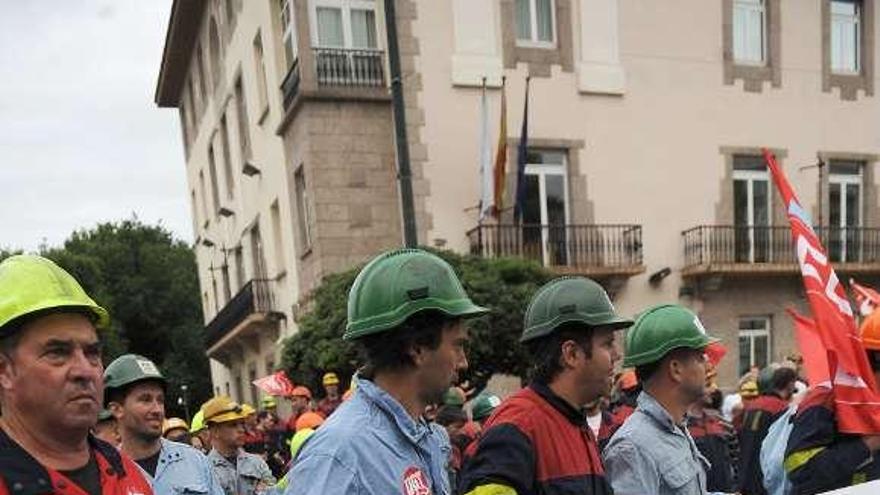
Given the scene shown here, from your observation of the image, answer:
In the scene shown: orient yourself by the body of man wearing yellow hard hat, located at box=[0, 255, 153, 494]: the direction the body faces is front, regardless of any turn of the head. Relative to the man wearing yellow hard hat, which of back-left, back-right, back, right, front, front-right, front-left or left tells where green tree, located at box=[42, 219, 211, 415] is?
back-left

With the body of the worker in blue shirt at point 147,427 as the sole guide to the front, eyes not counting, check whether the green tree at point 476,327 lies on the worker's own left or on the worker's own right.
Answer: on the worker's own left

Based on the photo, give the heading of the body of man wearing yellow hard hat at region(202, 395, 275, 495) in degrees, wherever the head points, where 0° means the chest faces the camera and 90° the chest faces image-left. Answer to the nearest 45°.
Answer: approximately 315°

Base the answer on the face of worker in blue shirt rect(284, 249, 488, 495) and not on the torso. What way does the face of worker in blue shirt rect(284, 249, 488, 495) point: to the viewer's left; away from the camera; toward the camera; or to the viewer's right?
to the viewer's right

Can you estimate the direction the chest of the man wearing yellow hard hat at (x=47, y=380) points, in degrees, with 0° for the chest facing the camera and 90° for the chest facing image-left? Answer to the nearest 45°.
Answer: approximately 315°

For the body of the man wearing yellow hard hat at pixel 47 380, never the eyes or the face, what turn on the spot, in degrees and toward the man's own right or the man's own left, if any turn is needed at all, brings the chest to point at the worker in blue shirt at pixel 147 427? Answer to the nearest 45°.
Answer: approximately 135° to the man's own left

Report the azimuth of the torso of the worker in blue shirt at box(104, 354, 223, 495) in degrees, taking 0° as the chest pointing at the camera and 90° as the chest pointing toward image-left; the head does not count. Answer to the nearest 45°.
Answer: approximately 315°

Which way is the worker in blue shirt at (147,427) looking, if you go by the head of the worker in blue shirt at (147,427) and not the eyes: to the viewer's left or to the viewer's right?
to the viewer's right

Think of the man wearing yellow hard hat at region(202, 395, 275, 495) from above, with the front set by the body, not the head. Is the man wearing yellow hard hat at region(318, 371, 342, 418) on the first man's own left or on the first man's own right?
on the first man's own left

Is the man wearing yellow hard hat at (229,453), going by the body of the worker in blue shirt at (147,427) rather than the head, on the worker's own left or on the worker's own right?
on the worker's own left

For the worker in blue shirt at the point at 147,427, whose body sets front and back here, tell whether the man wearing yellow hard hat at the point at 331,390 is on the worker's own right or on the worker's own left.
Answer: on the worker's own left
